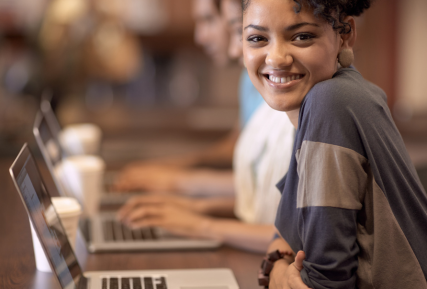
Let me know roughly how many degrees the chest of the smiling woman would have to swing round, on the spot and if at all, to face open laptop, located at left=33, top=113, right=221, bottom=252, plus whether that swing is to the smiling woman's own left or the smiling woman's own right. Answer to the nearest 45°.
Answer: approximately 45° to the smiling woman's own right

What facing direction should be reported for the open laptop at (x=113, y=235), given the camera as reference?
facing to the right of the viewer

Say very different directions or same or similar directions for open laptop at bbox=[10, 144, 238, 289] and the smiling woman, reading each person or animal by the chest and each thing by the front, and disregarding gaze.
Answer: very different directions

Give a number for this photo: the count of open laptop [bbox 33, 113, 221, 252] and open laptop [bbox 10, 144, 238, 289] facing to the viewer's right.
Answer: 2

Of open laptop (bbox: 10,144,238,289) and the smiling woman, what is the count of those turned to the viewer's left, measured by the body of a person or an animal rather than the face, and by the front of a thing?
1

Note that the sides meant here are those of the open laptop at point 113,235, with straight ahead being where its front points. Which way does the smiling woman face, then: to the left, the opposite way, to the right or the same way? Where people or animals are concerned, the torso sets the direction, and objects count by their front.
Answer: the opposite way

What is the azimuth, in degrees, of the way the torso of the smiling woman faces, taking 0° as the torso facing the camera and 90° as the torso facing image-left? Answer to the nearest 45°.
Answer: approximately 90°

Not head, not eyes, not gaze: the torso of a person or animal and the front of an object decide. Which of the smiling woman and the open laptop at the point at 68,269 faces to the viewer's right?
the open laptop

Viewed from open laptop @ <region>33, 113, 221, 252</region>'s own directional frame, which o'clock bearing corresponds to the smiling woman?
The smiling woman is roughly at 2 o'clock from the open laptop.

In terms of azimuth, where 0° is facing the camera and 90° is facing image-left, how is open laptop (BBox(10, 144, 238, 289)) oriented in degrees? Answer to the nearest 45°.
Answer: approximately 270°

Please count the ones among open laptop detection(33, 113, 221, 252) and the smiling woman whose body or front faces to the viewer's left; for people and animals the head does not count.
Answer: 1
